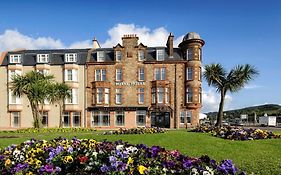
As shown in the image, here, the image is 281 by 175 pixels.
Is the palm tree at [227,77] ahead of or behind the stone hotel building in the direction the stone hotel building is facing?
ahead

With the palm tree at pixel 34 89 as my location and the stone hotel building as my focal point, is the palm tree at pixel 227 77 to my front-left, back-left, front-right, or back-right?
front-right

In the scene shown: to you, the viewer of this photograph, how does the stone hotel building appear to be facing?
facing the viewer

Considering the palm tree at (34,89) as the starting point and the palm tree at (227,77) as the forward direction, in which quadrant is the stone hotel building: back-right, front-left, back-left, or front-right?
front-left

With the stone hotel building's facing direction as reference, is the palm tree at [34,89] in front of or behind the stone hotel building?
in front
